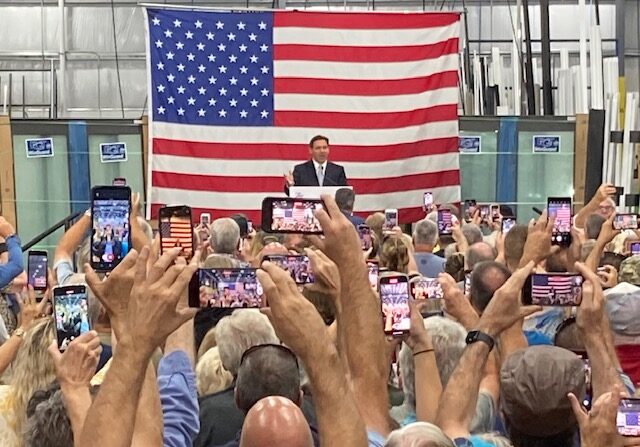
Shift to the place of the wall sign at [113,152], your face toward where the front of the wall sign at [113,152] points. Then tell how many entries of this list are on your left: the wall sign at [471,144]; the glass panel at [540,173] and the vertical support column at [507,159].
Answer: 3

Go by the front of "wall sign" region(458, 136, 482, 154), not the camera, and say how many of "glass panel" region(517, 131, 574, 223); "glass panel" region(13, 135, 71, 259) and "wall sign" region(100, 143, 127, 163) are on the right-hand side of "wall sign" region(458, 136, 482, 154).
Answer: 2

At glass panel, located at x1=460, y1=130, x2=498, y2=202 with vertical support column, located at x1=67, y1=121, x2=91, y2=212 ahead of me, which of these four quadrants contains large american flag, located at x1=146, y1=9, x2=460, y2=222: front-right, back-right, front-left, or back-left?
front-left

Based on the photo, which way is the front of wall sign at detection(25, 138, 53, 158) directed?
toward the camera

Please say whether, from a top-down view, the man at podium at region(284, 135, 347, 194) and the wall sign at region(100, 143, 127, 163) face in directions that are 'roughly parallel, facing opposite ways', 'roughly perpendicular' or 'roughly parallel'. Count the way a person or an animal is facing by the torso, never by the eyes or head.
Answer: roughly parallel

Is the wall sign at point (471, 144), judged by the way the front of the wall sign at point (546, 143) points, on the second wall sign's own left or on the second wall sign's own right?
on the second wall sign's own right

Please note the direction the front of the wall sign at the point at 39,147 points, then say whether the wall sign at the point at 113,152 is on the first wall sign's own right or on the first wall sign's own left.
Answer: on the first wall sign's own left

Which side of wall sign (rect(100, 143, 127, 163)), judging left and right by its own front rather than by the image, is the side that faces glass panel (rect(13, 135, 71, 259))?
right

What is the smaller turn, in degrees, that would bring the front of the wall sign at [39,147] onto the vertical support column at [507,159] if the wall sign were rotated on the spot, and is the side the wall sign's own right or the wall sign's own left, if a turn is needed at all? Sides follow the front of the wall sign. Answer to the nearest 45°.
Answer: approximately 90° to the wall sign's own left

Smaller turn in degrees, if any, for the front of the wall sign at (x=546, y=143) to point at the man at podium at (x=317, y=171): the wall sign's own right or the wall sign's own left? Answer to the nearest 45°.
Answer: approximately 45° to the wall sign's own right

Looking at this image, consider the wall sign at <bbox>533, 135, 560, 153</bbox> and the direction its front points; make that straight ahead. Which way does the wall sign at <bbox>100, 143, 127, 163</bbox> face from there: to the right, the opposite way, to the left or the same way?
the same way

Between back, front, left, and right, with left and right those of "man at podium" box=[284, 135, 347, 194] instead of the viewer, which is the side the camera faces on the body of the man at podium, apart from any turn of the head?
front

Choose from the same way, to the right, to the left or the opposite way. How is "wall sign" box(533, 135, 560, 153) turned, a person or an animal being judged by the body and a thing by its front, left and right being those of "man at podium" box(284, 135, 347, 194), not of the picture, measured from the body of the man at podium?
the same way

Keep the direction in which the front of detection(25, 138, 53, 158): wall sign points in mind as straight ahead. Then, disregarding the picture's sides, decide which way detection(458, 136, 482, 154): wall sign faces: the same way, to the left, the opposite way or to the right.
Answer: the same way
